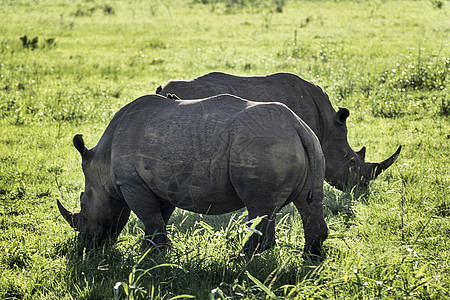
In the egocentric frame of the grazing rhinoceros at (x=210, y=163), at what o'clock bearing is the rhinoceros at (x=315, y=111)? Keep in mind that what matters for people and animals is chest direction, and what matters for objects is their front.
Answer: The rhinoceros is roughly at 4 o'clock from the grazing rhinoceros.

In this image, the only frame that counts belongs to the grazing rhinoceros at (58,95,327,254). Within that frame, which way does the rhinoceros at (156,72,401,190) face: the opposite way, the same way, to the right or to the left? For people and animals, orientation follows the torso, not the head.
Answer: the opposite way

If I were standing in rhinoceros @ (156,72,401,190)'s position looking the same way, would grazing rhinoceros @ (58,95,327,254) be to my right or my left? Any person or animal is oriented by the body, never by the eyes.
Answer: on my right

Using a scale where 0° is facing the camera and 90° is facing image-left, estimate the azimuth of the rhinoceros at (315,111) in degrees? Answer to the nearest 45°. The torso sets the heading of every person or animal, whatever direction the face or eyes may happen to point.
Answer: approximately 270°

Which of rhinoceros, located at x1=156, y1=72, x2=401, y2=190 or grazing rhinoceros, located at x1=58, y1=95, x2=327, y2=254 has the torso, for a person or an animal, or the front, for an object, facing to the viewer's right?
the rhinoceros

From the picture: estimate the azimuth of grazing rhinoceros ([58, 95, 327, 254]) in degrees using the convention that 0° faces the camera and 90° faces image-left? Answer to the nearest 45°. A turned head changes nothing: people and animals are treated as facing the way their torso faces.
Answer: approximately 90°

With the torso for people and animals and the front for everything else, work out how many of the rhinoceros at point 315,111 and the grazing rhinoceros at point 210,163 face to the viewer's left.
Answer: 1
